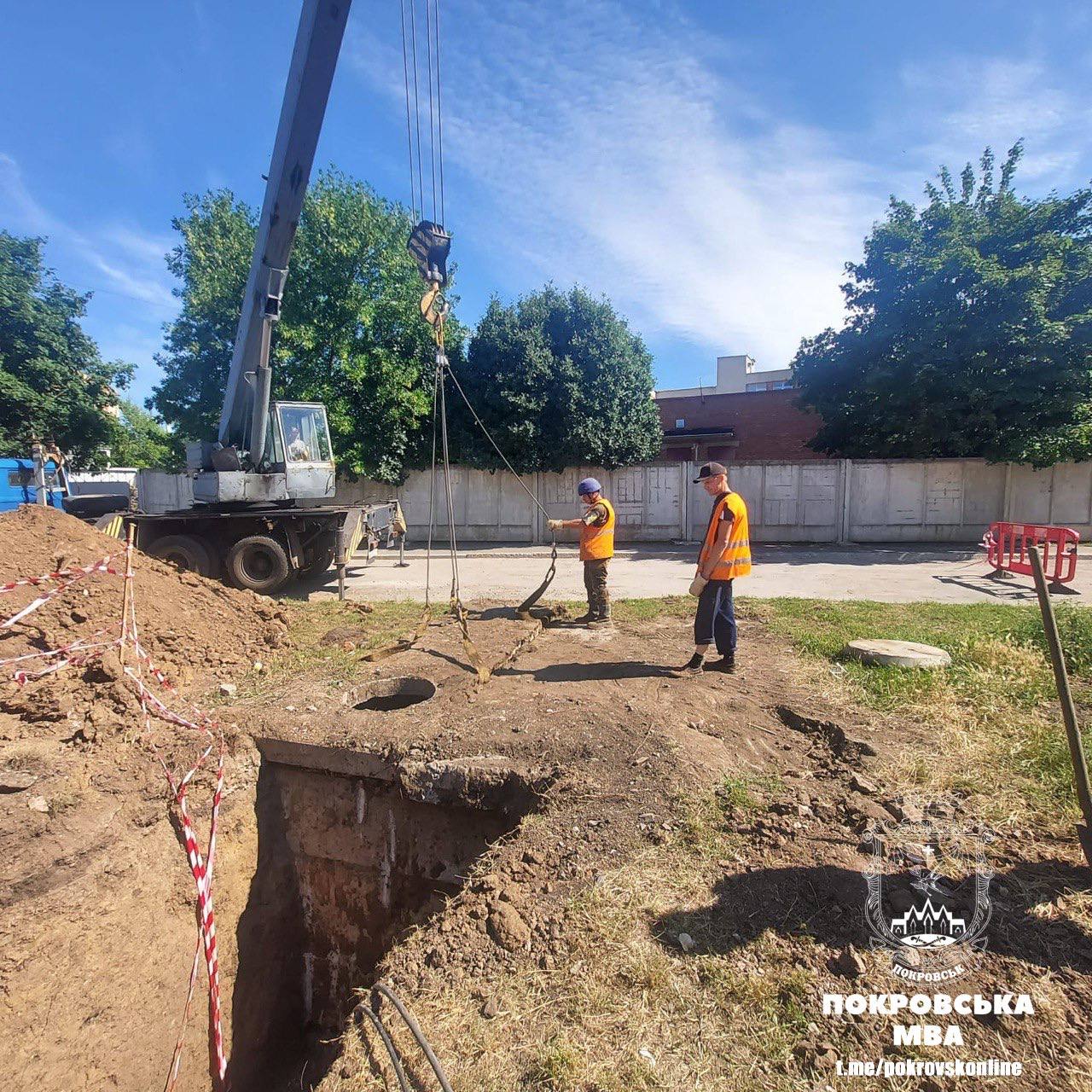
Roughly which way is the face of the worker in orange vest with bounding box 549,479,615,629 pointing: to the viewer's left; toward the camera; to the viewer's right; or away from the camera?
to the viewer's left

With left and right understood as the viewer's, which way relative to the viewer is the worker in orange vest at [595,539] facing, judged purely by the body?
facing to the left of the viewer

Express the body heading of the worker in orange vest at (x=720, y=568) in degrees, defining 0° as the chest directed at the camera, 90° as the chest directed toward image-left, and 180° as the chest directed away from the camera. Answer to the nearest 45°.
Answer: approximately 90°

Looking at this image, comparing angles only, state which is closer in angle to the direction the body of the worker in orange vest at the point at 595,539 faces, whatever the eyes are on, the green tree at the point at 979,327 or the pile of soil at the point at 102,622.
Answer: the pile of soil

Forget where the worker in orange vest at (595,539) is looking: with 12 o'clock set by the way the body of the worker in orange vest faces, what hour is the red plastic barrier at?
The red plastic barrier is roughly at 5 o'clock from the worker in orange vest.

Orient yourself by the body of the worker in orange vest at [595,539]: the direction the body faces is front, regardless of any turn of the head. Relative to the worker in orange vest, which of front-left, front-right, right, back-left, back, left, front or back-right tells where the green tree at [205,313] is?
front-right

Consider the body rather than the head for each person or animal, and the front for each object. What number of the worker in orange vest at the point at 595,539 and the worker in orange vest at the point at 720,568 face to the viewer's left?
2
